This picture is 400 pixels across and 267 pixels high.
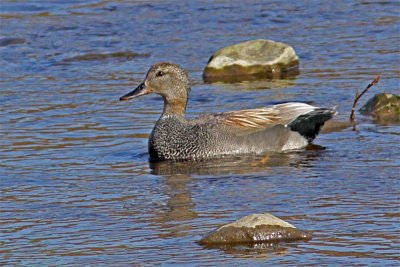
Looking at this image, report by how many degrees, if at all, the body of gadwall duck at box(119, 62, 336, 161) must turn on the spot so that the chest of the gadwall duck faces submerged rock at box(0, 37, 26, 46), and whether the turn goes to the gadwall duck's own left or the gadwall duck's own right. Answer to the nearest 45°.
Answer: approximately 45° to the gadwall duck's own right

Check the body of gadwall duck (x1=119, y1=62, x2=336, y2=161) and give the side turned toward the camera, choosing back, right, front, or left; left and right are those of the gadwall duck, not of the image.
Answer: left

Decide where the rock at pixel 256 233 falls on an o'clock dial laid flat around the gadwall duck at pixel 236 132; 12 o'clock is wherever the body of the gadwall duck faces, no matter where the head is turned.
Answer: The rock is roughly at 9 o'clock from the gadwall duck.

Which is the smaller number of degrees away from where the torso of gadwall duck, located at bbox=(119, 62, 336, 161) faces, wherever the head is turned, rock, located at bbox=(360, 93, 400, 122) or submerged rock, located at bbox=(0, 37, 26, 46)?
the submerged rock

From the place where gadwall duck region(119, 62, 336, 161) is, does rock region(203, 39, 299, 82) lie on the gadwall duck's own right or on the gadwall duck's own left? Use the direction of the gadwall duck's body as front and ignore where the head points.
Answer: on the gadwall duck's own right
